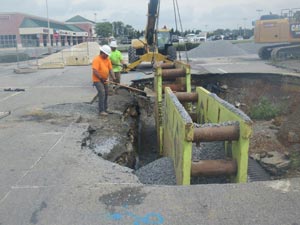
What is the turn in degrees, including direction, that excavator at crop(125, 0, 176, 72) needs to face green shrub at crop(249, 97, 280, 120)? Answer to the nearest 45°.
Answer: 0° — it already faces it

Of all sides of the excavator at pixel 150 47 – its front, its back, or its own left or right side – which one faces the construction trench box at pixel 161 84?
front

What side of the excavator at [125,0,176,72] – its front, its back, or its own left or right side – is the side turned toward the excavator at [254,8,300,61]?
left

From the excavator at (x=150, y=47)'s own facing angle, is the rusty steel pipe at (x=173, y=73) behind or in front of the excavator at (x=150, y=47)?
in front

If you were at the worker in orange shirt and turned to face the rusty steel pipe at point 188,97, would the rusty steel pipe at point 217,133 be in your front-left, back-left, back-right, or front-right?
front-right

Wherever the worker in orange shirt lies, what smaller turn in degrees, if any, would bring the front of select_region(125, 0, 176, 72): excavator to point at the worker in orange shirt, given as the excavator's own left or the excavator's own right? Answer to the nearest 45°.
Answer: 0° — it already faces them

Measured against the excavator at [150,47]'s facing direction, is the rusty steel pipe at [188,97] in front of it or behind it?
in front

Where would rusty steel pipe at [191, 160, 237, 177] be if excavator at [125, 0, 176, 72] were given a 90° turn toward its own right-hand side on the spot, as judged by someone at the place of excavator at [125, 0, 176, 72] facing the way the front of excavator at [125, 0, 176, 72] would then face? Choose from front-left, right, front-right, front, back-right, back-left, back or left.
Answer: left

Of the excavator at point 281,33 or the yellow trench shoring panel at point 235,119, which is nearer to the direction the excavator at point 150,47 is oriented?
the yellow trench shoring panel

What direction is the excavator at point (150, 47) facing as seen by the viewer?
toward the camera

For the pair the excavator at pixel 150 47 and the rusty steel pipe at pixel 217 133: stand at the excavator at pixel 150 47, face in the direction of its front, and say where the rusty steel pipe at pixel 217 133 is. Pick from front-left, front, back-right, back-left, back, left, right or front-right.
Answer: front

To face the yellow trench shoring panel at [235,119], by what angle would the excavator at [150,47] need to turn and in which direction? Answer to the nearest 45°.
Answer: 0° — it already faces it
